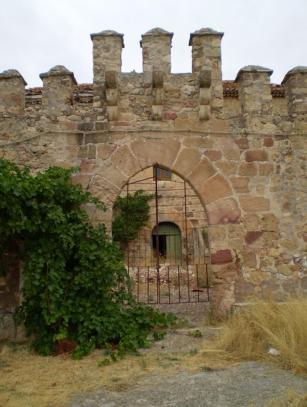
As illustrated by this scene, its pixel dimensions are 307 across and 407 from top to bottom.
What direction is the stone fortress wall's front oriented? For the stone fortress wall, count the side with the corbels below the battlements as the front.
toward the camera
